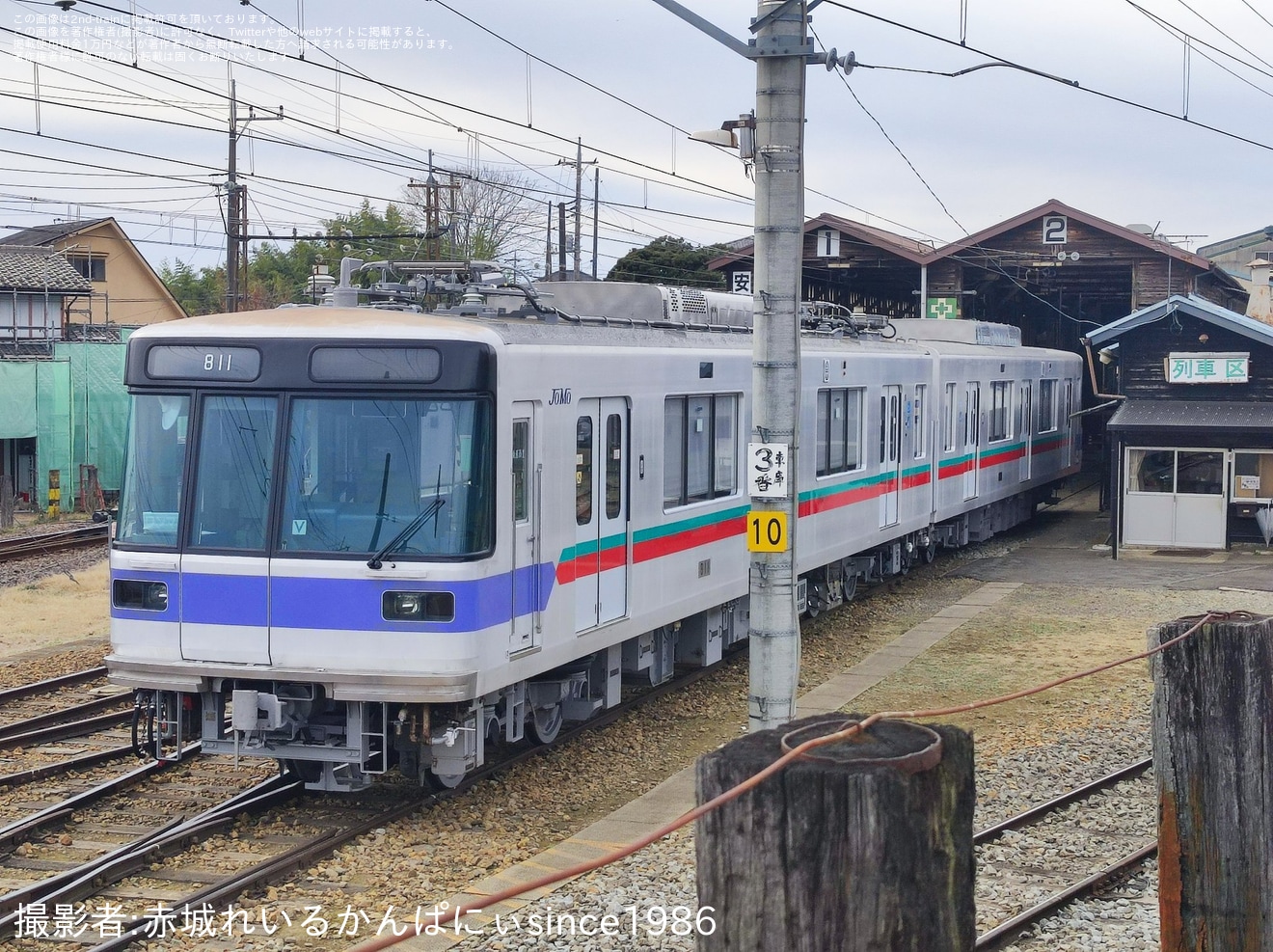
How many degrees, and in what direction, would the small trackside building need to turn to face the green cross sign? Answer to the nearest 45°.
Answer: approximately 135° to its right

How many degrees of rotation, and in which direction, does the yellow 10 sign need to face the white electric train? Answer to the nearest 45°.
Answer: approximately 180°

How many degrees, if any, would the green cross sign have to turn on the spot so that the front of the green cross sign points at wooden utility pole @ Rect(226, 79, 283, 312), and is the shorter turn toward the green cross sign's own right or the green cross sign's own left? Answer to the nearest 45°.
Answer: approximately 45° to the green cross sign's own right

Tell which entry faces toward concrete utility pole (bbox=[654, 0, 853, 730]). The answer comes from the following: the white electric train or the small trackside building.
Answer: the small trackside building

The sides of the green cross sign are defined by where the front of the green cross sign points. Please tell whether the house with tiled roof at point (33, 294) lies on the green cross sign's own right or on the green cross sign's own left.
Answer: on the green cross sign's own right

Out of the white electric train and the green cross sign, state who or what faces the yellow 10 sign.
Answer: the green cross sign

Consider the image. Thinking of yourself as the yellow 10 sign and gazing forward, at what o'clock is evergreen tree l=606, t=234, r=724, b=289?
The evergreen tree is roughly at 6 o'clock from the yellow 10 sign.

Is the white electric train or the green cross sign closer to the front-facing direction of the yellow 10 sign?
the white electric train

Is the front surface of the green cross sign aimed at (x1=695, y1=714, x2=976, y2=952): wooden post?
yes

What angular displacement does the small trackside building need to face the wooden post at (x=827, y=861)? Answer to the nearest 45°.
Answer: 0° — it already faces it

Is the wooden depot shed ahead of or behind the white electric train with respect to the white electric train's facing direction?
behind

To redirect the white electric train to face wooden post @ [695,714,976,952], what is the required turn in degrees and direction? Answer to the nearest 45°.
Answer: approximately 45° to its left
